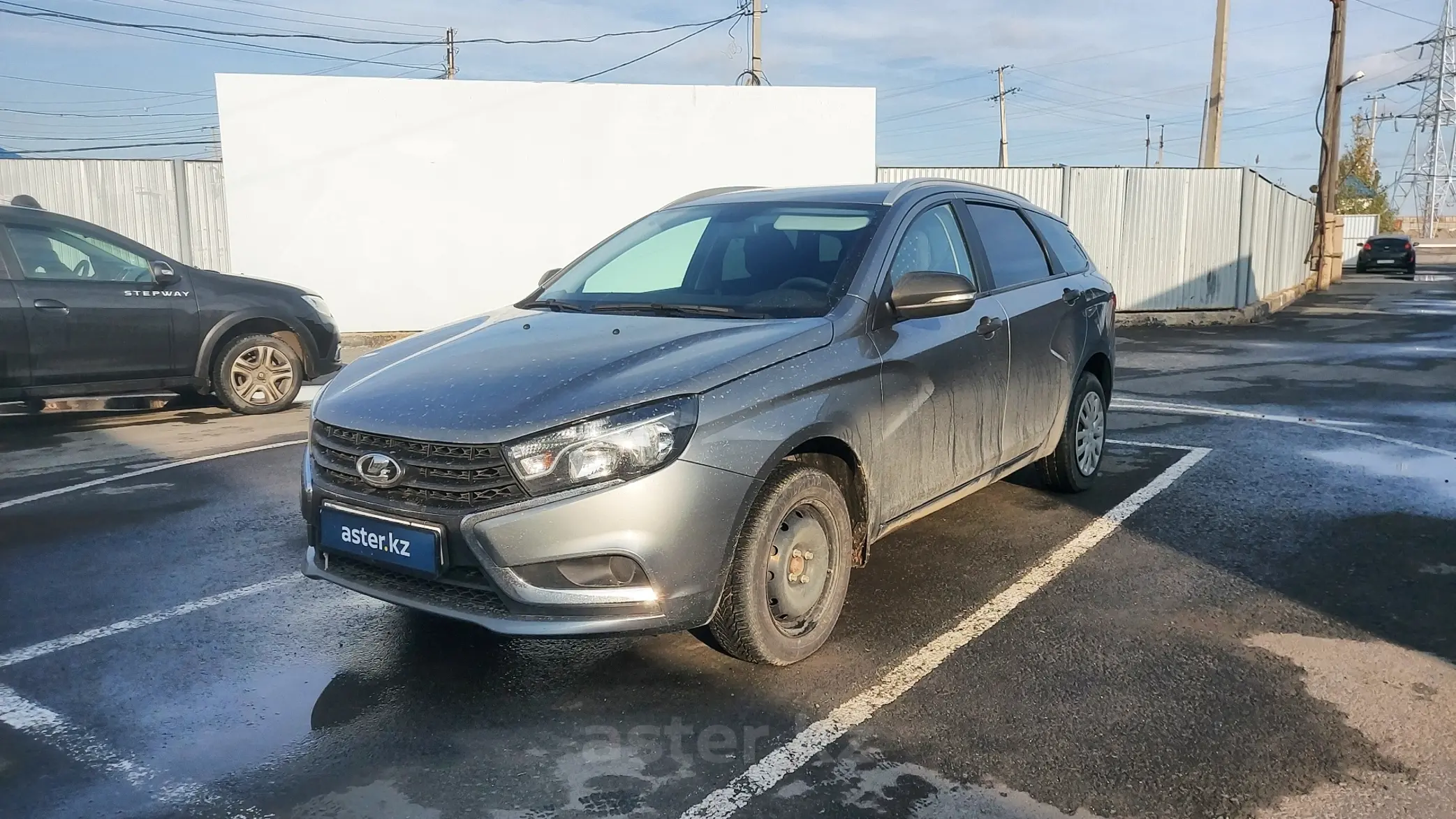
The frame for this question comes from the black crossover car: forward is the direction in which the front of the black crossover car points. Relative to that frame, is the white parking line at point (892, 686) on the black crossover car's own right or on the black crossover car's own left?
on the black crossover car's own right

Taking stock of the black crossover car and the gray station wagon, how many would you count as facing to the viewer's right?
1

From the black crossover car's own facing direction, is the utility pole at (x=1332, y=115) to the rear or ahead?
ahead

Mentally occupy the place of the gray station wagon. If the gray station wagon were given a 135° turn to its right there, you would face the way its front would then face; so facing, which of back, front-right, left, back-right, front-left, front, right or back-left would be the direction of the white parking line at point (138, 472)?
front-left

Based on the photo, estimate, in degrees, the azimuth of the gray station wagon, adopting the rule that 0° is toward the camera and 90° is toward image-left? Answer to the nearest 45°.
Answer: approximately 45°

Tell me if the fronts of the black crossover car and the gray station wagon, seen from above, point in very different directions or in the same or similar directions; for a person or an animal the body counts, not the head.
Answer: very different directions

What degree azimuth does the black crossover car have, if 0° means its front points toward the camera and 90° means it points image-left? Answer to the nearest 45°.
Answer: approximately 270°

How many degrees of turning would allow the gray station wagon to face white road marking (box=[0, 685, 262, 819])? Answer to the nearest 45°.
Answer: approximately 45° to its right

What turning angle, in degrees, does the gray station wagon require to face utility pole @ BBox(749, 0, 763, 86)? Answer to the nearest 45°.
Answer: approximately 135° to its right
